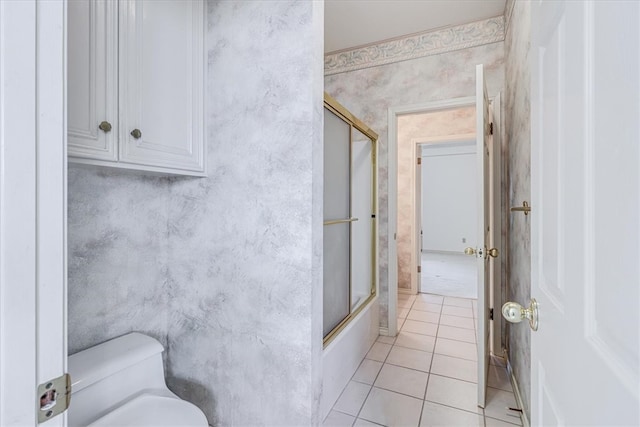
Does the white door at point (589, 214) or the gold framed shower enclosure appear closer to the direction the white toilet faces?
the white door

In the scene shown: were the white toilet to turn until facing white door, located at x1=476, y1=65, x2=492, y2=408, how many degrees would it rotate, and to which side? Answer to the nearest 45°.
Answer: approximately 45° to its left

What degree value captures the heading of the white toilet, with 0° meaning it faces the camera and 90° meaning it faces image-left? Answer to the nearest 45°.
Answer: approximately 315°

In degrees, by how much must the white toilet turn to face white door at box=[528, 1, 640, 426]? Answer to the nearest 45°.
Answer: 0° — it already faces it

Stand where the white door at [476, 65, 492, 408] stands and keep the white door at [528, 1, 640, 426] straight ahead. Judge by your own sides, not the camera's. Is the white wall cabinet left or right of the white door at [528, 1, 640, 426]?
right

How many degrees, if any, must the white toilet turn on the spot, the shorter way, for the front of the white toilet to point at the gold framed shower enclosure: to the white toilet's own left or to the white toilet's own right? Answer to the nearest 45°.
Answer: approximately 45° to the white toilet's own left
